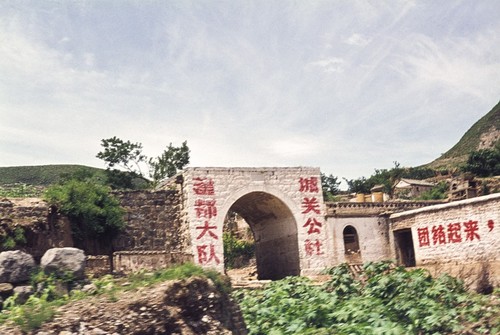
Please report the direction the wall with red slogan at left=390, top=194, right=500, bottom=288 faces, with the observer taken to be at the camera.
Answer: facing the viewer and to the left of the viewer

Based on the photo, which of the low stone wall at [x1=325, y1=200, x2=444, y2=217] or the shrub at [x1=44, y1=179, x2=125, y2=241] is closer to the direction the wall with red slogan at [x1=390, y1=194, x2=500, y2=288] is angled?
the shrub

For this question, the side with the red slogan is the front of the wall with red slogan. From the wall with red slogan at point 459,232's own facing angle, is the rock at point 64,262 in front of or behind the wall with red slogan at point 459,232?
in front

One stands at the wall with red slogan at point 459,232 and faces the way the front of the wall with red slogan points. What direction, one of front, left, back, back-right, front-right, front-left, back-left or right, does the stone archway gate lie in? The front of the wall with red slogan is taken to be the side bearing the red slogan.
front-right

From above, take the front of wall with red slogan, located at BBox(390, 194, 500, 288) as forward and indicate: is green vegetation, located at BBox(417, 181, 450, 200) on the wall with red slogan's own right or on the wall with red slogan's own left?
on the wall with red slogan's own right

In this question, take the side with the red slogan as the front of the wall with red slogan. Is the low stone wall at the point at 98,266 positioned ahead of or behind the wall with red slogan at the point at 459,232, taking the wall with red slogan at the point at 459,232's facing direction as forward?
ahead

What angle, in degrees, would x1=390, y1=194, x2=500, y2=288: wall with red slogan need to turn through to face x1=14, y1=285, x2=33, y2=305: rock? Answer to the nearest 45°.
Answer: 0° — it already faces it
